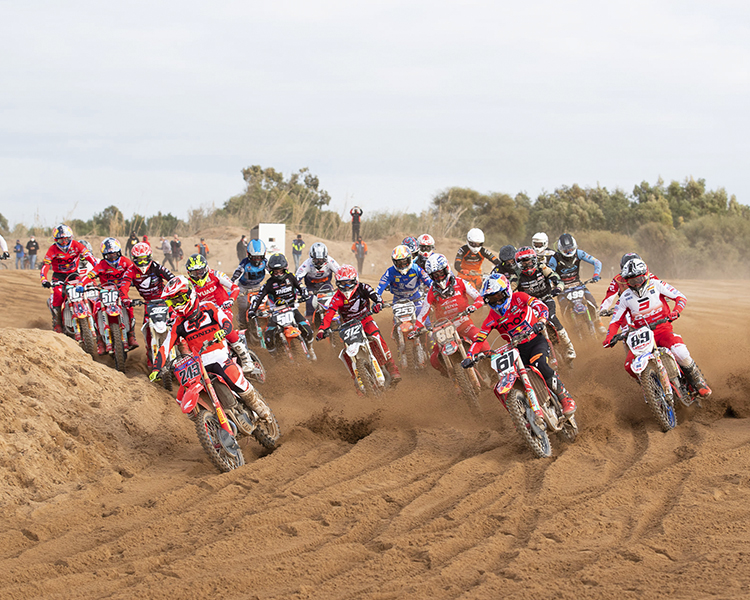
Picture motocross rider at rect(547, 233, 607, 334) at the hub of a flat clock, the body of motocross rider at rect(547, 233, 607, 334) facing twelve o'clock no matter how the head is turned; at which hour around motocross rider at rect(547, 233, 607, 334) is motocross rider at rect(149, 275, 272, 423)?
motocross rider at rect(149, 275, 272, 423) is roughly at 1 o'clock from motocross rider at rect(547, 233, 607, 334).

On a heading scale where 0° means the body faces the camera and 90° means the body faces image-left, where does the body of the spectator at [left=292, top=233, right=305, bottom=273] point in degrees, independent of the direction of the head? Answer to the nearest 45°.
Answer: approximately 0°

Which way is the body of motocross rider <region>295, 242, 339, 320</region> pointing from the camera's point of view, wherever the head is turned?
toward the camera

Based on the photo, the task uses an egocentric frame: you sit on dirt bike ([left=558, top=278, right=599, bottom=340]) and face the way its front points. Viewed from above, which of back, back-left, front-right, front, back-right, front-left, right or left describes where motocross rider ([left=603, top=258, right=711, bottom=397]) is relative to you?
front

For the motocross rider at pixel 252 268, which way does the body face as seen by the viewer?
toward the camera

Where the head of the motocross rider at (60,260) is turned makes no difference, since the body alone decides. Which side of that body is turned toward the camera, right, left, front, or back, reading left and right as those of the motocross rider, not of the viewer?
front

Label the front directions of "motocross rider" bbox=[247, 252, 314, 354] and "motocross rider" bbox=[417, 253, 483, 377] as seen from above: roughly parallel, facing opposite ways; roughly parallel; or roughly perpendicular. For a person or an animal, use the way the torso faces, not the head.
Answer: roughly parallel

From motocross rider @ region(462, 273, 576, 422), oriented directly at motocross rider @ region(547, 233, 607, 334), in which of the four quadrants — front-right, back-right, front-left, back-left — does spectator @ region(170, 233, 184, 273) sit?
front-left

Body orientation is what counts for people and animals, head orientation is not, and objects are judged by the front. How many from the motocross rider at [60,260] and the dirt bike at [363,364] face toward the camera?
2

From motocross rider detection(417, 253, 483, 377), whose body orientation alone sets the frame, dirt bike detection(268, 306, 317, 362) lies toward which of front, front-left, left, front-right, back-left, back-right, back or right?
back-right

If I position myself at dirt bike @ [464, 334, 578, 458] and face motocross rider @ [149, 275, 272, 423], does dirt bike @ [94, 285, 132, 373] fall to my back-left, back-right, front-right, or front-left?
front-right

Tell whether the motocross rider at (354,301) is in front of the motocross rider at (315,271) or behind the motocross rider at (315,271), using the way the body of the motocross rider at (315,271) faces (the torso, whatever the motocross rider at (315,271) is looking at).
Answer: in front

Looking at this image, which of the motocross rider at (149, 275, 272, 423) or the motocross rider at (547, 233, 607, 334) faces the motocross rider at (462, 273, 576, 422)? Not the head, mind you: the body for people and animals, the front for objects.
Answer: the motocross rider at (547, 233, 607, 334)
